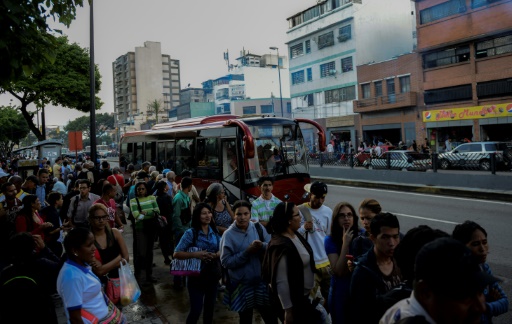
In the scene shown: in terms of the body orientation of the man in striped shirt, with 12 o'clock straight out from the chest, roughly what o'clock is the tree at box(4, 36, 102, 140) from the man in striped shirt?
The tree is roughly at 5 o'clock from the man in striped shirt.

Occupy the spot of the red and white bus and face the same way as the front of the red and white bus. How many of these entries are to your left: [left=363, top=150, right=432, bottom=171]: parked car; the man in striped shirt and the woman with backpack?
1

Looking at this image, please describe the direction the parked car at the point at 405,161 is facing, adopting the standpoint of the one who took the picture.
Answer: facing to the left of the viewer

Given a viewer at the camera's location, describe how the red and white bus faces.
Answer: facing the viewer and to the right of the viewer

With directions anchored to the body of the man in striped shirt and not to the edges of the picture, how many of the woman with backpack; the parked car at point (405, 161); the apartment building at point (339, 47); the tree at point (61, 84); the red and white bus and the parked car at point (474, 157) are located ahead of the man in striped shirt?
1

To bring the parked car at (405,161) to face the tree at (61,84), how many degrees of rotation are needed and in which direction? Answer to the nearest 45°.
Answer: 0° — it already faces it

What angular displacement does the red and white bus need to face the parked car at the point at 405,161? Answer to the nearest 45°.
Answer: approximately 90° to its left

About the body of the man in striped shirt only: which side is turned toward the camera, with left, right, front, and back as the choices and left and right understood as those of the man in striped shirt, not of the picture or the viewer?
front

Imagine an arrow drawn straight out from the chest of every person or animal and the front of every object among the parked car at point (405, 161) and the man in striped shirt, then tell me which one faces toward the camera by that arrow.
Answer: the man in striped shirt

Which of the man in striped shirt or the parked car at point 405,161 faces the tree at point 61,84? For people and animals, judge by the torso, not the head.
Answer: the parked car

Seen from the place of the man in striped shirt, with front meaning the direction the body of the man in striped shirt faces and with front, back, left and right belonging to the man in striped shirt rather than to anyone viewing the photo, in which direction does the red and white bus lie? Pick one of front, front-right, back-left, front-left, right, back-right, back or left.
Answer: back

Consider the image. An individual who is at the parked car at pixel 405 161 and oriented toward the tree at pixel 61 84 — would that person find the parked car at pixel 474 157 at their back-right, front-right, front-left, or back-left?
back-left

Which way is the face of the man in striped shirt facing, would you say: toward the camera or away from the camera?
toward the camera

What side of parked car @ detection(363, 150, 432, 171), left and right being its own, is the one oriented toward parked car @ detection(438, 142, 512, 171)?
back
